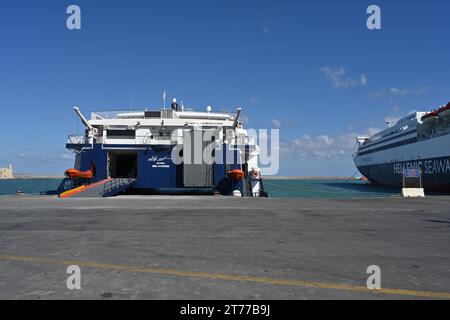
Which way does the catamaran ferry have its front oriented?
away from the camera
